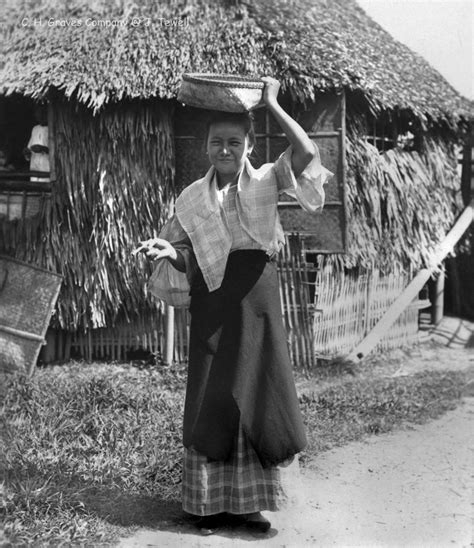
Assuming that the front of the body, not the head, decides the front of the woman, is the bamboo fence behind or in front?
behind

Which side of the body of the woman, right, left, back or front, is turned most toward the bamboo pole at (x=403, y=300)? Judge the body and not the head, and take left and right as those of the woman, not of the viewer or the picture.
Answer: back

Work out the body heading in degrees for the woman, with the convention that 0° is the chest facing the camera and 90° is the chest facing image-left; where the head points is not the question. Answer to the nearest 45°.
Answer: approximately 0°

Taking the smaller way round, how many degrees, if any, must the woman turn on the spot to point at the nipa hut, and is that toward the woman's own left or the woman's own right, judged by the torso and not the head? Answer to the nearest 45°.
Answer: approximately 180°
